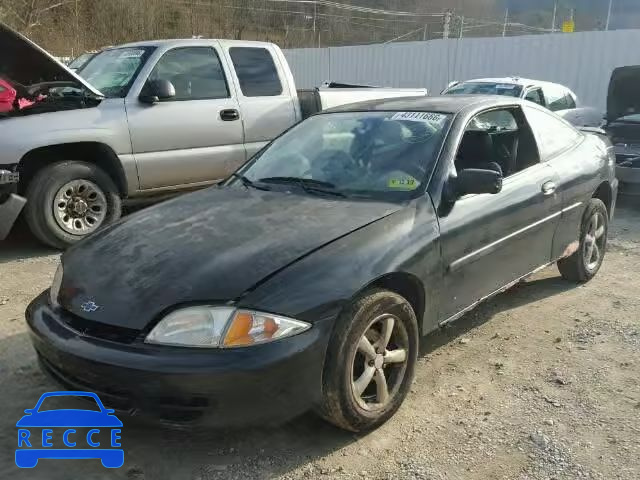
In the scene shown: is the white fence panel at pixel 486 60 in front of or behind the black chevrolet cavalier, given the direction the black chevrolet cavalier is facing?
behind

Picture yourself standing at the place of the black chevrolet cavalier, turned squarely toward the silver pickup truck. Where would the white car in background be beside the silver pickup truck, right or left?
right

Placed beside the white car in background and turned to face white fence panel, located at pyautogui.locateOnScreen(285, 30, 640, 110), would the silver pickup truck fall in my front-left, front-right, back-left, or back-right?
back-left

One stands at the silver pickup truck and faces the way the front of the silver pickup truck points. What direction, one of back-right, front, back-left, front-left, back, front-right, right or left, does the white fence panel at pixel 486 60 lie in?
back

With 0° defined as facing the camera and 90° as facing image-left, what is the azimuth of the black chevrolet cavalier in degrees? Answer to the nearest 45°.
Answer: approximately 45°

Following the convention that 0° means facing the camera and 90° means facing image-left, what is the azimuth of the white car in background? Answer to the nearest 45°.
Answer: approximately 45°

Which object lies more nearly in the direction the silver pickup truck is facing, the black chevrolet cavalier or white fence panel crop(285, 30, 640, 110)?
the black chevrolet cavalier

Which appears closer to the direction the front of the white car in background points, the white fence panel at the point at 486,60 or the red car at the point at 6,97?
the red car

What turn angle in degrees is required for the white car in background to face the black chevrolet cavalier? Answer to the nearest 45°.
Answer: approximately 45° to its left

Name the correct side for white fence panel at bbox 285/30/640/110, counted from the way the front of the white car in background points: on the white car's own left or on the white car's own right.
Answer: on the white car's own right
